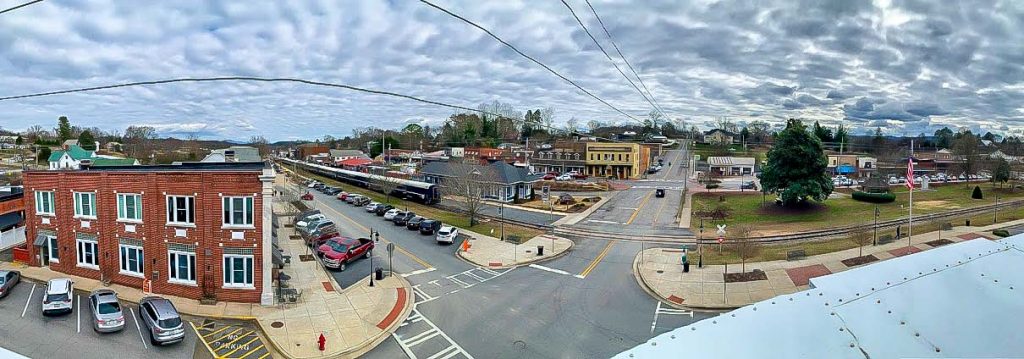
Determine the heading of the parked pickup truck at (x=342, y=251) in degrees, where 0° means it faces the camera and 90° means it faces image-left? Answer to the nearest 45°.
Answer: approximately 45°

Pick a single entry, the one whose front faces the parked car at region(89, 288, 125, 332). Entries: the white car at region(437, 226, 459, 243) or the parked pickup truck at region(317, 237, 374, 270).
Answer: the parked pickup truck at region(317, 237, 374, 270)

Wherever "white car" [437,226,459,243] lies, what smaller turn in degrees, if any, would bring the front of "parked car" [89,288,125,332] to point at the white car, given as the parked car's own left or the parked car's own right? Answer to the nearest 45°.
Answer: approximately 90° to the parked car's own right

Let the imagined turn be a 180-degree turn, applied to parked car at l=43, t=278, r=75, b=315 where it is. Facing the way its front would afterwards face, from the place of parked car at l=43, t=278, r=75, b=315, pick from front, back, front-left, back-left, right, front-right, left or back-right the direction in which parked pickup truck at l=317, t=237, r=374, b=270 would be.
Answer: left

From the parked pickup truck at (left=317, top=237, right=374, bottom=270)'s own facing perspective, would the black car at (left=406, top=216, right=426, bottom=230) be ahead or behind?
behind

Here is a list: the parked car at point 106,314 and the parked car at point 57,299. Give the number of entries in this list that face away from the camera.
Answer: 2

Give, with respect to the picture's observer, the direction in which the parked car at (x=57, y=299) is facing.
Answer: facing away from the viewer

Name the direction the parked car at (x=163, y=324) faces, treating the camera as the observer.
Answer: facing away from the viewer and to the left of the viewer

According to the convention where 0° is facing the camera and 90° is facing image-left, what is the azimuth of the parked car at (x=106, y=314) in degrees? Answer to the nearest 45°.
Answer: approximately 180°

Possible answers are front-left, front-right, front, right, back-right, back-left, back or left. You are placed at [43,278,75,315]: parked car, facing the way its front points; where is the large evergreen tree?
right

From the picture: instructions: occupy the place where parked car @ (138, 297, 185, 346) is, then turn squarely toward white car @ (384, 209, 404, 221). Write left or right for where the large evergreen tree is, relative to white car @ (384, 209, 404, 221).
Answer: right

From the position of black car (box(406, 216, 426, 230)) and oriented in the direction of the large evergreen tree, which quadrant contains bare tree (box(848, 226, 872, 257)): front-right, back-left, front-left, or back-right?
front-right
